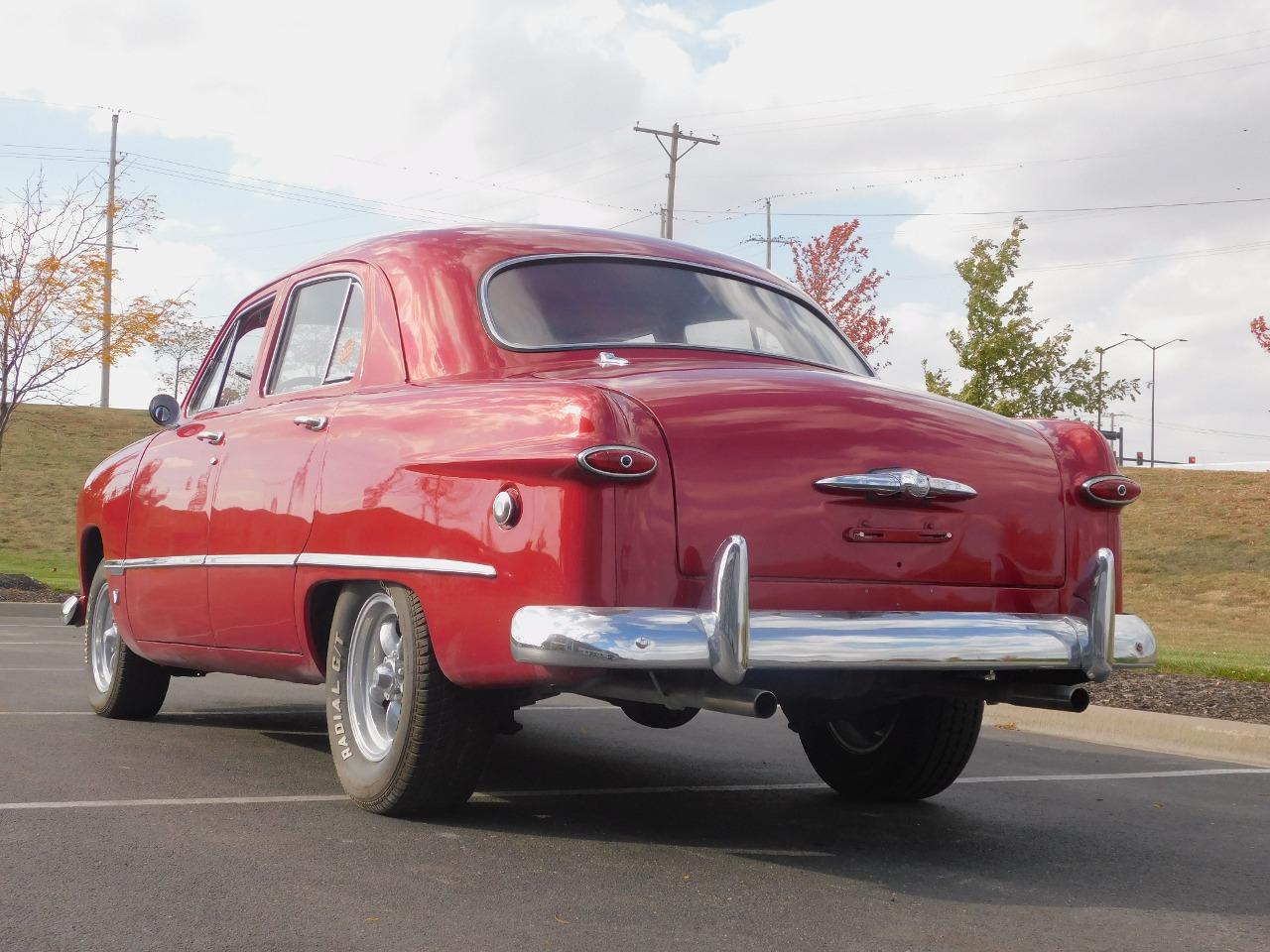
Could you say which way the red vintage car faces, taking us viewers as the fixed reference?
facing away from the viewer and to the left of the viewer

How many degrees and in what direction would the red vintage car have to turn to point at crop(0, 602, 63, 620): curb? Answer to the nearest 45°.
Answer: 0° — it already faces it

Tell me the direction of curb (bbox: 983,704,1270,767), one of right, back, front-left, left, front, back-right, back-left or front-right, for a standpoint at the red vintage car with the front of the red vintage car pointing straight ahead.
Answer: right
